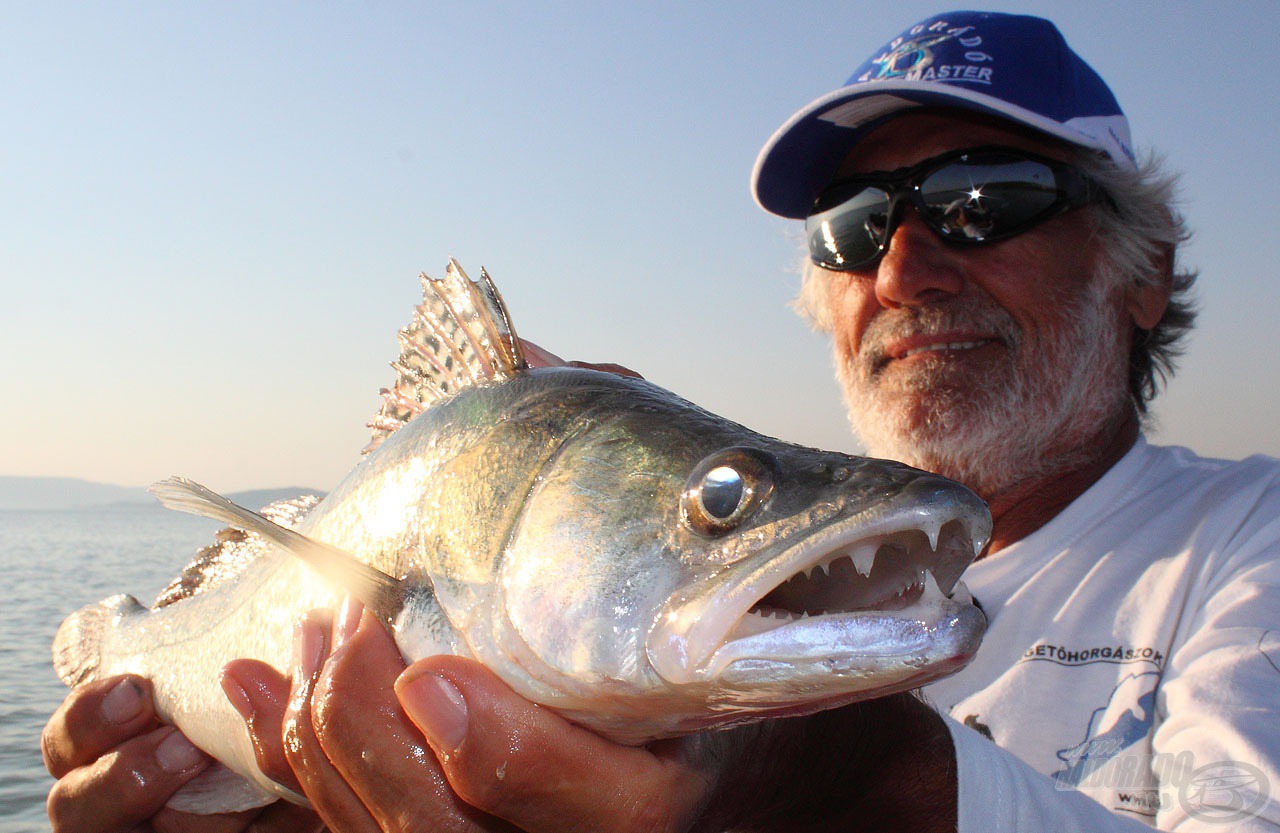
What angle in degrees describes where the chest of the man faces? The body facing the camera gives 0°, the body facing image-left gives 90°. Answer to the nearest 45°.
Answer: approximately 45°

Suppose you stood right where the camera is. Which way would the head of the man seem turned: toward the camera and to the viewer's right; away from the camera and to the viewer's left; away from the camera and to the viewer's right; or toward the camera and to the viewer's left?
toward the camera and to the viewer's left
